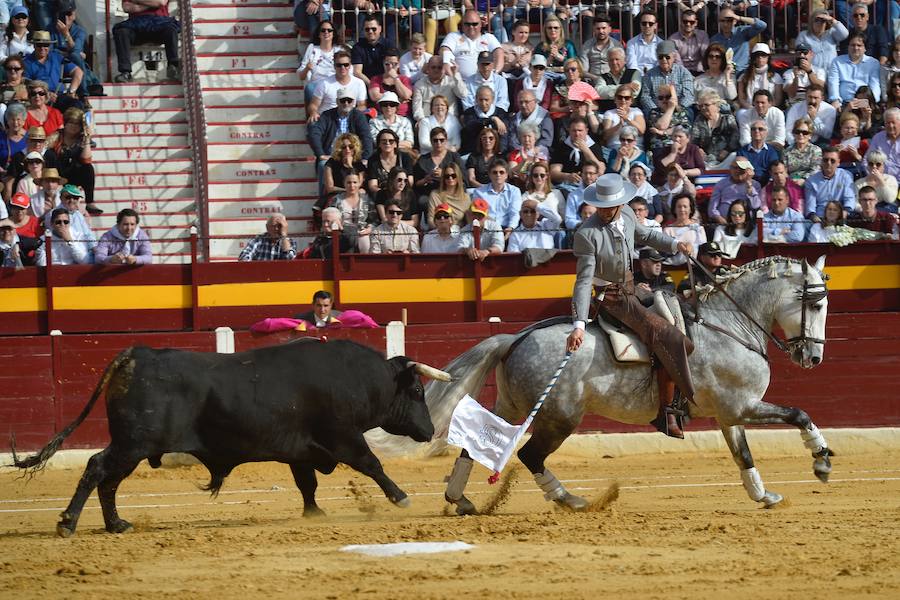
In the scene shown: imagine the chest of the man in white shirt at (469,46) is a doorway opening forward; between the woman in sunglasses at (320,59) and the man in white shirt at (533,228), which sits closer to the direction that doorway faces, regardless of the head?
the man in white shirt

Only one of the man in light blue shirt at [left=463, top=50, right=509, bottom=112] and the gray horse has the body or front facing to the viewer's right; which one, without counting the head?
the gray horse

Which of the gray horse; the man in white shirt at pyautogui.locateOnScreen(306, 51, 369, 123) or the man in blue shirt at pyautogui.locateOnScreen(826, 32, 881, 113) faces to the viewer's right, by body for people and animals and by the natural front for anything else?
the gray horse

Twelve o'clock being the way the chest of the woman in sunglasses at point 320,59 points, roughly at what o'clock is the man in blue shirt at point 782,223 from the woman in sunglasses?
The man in blue shirt is roughly at 10 o'clock from the woman in sunglasses.

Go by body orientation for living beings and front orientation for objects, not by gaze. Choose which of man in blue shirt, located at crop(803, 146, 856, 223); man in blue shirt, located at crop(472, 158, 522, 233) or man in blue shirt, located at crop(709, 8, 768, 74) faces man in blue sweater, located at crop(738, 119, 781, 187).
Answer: man in blue shirt, located at crop(709, 8, 768, 74)

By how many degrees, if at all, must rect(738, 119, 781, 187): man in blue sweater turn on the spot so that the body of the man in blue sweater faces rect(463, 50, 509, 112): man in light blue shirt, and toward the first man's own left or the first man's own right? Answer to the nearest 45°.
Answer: approximately 90° to the first man's own right

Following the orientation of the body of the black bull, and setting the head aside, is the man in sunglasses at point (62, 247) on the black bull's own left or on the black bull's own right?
on the black bull's own left

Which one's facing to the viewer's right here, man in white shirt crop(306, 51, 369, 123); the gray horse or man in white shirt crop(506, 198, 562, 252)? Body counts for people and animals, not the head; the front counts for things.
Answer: the gray horse

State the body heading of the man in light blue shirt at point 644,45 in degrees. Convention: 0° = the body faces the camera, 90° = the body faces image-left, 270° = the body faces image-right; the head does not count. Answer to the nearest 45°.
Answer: approximately 0°

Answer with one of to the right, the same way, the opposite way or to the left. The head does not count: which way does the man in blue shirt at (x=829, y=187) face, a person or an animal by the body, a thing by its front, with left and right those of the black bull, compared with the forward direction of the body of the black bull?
to the right

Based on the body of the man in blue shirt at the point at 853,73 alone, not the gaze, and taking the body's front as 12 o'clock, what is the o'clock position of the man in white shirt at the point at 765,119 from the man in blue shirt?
The man in white shirt is roughly at 1 o'clock from the man in blue shirt.

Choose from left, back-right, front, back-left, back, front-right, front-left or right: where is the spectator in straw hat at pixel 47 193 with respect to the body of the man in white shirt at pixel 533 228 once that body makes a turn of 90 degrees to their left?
back

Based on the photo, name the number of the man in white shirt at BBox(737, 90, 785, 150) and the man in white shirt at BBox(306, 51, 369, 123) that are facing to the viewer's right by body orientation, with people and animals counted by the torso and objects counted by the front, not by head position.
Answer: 0

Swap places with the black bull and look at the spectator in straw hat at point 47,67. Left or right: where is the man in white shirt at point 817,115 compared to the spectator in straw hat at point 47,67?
right
